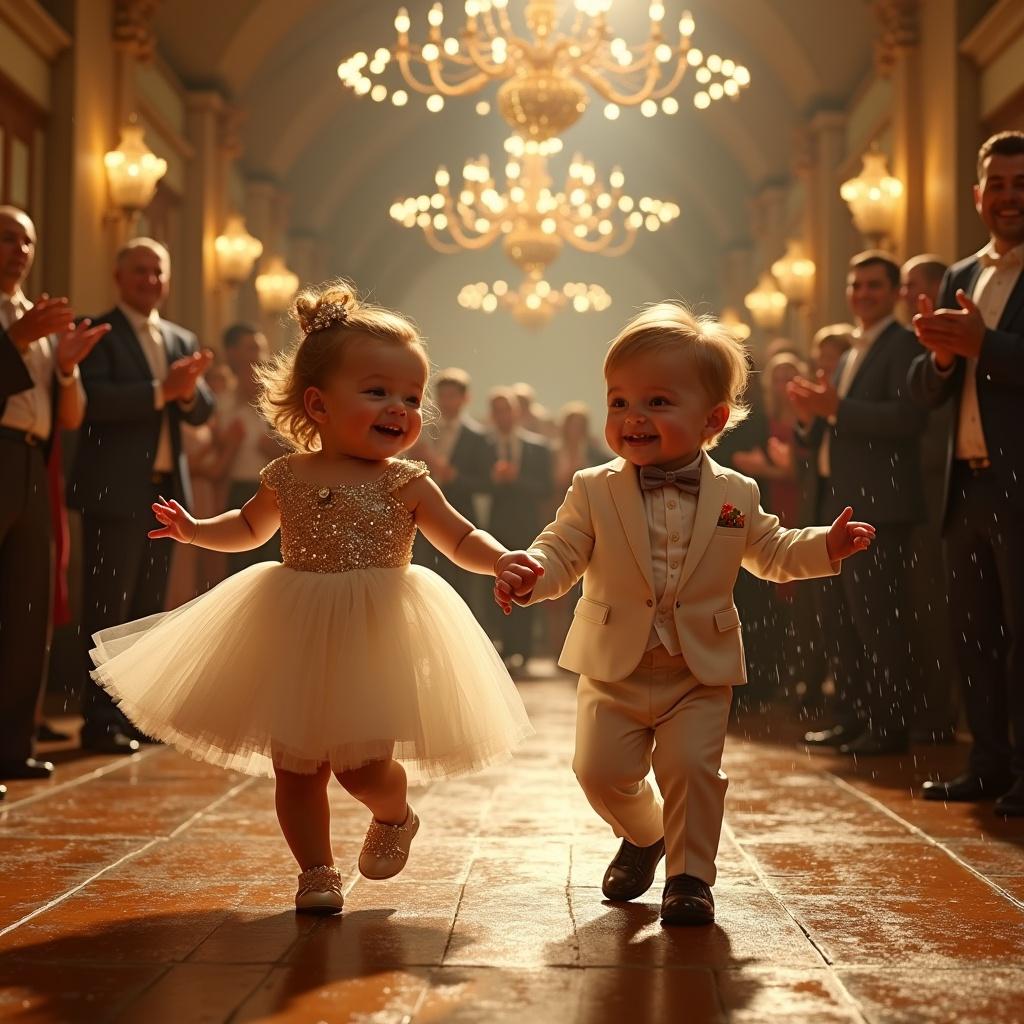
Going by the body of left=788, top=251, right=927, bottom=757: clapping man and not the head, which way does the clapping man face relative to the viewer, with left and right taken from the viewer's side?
facing the viewer and to the left of the viewer

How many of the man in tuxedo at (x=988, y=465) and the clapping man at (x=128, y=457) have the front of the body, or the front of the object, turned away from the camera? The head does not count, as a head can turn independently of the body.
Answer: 0

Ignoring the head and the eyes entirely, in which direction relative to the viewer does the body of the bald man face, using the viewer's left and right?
facing the viewer and to the right of the viewer

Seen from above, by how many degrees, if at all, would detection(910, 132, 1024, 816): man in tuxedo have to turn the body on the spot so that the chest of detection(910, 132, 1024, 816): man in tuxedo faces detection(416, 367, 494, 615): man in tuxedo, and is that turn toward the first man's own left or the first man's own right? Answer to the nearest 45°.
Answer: approximately 90° to the first man's own right

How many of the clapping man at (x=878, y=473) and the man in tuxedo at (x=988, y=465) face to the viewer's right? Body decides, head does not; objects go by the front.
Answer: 0

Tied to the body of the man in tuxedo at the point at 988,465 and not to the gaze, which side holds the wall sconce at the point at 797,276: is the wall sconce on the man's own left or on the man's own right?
on the man's own right

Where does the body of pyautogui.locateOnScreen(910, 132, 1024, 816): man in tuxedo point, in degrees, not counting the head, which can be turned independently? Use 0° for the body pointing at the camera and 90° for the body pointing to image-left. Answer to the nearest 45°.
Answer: approximately 45°

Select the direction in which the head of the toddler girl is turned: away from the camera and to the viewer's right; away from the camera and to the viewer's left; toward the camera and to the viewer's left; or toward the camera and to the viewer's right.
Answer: toward the camera and to the viewer's right

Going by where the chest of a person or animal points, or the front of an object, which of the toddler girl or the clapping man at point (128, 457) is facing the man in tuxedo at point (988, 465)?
the clapping man

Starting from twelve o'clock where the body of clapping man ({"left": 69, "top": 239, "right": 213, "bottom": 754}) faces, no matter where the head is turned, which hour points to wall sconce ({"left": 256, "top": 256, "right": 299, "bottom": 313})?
The wall sconce is roughly at 8 o'clock from the clapping man.

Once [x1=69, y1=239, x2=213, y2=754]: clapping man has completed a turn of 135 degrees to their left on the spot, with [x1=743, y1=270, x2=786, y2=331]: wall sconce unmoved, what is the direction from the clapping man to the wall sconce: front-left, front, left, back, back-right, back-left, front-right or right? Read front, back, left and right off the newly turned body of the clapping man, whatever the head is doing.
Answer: front-right

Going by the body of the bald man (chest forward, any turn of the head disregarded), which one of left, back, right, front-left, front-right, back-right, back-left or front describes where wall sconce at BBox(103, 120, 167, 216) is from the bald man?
back-left
